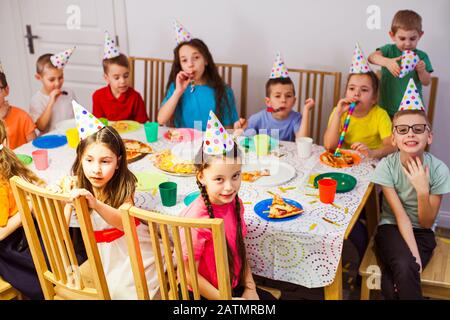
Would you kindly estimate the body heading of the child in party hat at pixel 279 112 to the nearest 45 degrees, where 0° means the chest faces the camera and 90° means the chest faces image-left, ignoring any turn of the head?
approximately 0°

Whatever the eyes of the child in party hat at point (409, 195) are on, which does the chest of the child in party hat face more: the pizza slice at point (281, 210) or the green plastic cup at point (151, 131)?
the pizza slice

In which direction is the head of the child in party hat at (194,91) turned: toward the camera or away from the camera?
toward the camera

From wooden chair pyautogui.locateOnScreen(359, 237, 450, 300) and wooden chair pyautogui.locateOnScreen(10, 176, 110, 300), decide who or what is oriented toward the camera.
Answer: wooden chair pyautogui.locateOnScreen(359, 237, 450, 300)

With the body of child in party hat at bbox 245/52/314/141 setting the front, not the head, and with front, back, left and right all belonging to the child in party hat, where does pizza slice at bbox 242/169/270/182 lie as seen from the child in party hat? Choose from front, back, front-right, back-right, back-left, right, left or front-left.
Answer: front

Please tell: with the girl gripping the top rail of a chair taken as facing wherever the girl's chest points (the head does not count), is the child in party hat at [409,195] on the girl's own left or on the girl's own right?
on the girl's own left

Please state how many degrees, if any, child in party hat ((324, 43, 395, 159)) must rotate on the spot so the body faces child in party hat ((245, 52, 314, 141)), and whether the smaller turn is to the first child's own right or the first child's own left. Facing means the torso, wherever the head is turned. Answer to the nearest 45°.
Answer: approximately 45° to the first child's own right

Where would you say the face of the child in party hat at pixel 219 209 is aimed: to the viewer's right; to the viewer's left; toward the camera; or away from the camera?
toward the camera

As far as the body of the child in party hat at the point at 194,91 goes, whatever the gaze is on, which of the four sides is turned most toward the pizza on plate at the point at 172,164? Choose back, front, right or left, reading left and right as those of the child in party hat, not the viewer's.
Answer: front

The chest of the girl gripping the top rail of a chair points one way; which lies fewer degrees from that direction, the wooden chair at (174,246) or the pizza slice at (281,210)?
the wooden chair

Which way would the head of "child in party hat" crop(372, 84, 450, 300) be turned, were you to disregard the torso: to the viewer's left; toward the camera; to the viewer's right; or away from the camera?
toward the camera

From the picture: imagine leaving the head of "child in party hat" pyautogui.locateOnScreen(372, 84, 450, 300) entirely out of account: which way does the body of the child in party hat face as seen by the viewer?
toward the camera

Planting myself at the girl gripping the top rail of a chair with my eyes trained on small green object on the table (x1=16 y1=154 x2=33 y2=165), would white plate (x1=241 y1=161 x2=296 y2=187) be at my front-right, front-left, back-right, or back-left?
back-right

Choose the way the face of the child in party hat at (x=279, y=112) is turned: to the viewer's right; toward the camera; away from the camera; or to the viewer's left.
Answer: toward the camera

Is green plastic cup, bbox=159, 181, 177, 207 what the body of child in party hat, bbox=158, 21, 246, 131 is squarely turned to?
yes

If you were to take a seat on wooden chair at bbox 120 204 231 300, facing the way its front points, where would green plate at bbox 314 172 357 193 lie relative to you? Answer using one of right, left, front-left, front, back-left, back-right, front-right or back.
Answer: front
